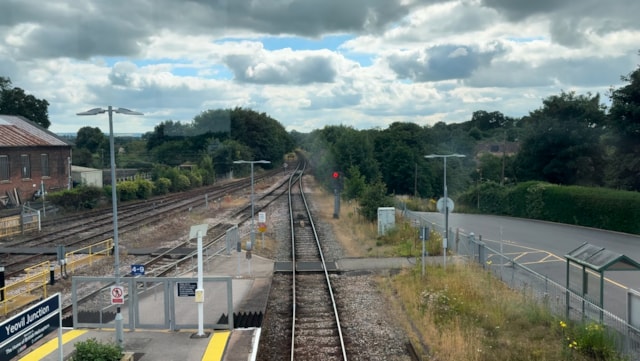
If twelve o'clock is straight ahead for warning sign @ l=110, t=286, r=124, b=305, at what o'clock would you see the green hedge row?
The green hedge row is roughly at 8 o'clock from the warning sign.

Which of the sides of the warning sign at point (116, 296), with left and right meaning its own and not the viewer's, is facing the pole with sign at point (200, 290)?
left

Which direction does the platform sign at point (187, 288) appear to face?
toward the camera

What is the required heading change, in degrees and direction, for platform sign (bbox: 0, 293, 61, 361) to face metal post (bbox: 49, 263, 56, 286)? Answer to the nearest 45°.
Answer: approximately 135° to its left

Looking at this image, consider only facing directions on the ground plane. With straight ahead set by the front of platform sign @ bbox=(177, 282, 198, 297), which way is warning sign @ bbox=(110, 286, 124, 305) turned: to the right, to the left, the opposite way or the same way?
the same way

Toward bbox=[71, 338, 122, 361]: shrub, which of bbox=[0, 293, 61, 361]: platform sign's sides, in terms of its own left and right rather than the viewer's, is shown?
left

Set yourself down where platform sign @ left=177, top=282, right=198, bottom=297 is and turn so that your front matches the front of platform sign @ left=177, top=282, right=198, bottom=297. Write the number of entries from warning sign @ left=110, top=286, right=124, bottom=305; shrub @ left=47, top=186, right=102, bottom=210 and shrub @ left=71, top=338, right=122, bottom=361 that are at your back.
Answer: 1

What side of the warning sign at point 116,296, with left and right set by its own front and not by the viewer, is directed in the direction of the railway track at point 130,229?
back

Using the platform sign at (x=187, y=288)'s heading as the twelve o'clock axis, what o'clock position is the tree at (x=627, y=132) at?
The tree is roughly at 8 o'clock from the platform sign.

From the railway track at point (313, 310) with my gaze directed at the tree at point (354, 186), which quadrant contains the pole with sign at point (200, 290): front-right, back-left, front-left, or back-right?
back-left

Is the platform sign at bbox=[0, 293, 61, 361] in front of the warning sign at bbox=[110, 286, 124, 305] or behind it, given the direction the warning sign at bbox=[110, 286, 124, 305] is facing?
in front

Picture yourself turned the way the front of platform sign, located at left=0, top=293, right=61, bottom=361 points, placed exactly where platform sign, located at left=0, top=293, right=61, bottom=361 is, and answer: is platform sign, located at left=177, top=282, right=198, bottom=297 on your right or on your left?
on your left

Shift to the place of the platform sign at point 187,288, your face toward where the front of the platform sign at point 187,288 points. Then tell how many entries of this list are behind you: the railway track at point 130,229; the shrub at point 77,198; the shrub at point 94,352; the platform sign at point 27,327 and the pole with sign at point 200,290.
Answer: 2

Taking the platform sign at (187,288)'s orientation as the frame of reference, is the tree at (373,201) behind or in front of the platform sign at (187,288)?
behind

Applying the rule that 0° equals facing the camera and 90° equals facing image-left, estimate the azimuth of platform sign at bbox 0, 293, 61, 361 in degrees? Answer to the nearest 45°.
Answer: approximately 315°
